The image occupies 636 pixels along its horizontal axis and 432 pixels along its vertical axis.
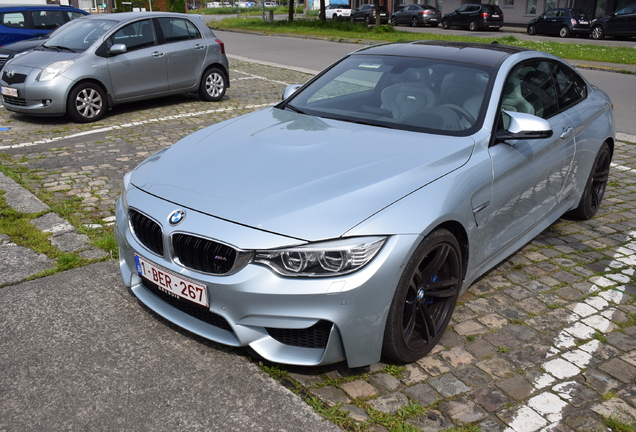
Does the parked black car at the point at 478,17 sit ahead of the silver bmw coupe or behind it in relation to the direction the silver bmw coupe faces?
behind

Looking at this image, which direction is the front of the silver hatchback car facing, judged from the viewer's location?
facing the viewer and to the left of the viewer

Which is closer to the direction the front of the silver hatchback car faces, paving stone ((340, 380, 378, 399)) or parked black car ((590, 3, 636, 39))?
the paving stone

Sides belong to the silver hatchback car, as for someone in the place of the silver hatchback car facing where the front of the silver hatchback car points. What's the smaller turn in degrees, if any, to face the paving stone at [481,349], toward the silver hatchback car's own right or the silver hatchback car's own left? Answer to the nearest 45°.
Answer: approximately 45° to the silver hatchback car's own left

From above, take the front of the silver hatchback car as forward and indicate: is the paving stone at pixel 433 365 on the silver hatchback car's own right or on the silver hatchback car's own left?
on the silver hatchback car's own left

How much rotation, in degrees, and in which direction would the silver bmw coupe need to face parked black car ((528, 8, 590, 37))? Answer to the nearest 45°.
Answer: approximately 135° to its right

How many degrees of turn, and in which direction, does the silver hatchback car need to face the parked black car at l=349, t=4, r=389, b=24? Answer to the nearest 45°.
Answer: approximately 180°

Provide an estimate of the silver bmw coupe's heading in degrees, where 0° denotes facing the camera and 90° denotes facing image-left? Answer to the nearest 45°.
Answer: approximately 45°

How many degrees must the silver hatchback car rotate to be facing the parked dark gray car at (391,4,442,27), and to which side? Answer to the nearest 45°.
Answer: approximately 180°

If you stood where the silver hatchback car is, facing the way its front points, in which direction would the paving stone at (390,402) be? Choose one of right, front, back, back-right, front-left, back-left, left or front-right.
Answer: front-left

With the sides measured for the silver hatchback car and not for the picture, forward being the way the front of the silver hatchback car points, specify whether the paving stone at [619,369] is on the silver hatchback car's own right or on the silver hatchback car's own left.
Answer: on the silver hatchback car's own left

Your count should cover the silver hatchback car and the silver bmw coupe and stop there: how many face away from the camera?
0

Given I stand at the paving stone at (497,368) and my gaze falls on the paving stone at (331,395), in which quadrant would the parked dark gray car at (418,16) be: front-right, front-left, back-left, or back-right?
back-right

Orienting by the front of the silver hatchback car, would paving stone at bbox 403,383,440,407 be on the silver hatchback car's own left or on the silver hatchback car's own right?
on the silver hatchback car's own left
